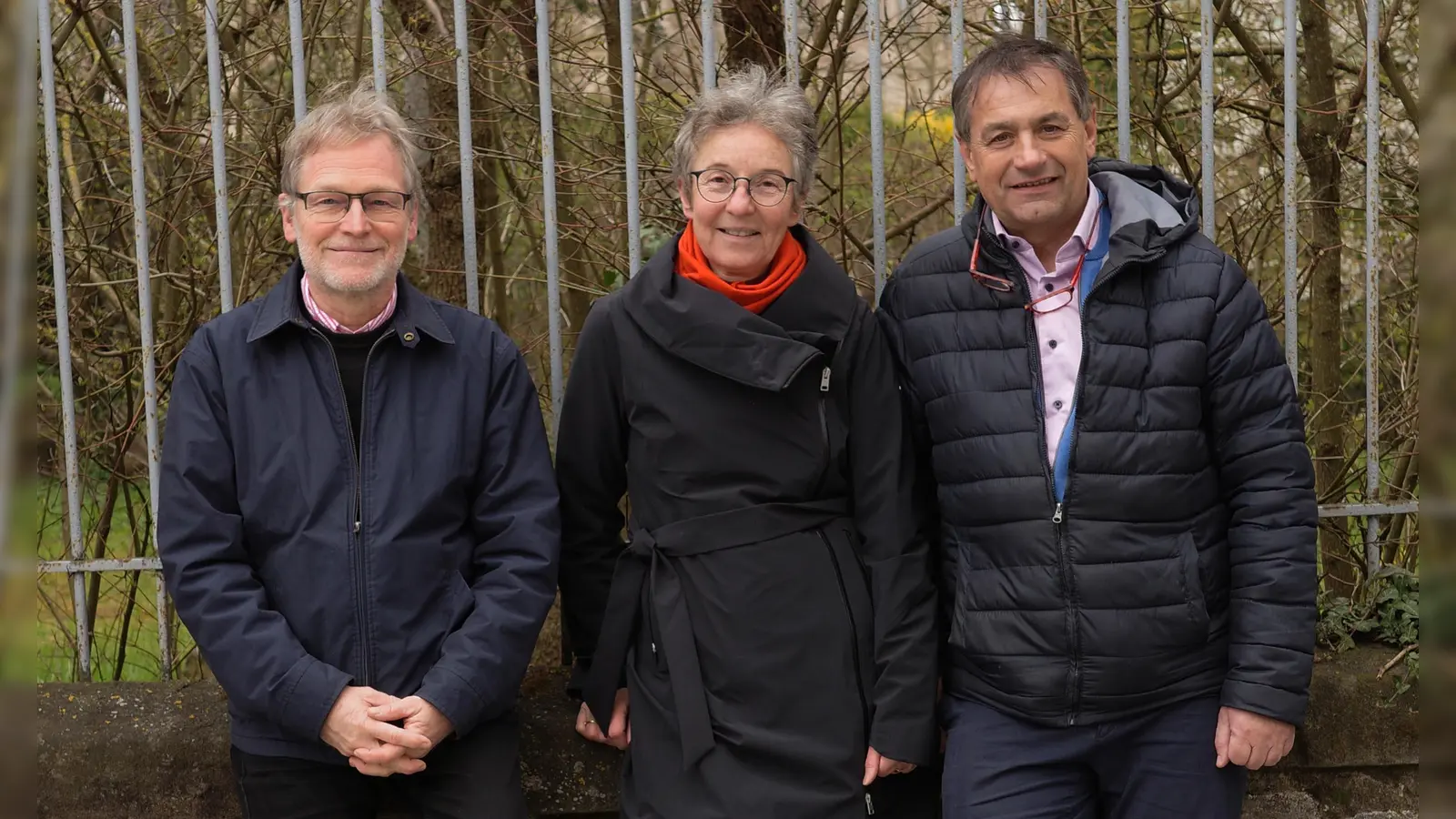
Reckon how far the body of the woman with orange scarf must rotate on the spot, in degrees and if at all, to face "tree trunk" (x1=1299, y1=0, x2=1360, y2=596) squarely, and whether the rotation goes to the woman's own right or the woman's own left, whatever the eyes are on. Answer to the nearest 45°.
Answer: approximately 135° to the woman's own left

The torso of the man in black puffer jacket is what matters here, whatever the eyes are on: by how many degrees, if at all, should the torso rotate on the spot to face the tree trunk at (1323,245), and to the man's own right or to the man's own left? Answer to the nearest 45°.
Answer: approximately 180°

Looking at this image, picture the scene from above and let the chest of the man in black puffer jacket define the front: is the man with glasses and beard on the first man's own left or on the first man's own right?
on the first man's own right

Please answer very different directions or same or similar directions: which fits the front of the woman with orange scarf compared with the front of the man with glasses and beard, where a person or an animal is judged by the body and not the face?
same or similar directions

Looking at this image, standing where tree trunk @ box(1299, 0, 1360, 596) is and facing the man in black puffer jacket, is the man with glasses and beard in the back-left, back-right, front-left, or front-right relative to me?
front-right

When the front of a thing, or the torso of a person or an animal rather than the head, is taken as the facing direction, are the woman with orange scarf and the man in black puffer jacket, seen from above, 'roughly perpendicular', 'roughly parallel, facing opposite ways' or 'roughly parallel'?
roughly parallel

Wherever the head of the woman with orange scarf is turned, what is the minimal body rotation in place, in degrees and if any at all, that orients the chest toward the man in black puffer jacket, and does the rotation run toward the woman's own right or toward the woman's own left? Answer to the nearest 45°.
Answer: approximately 90° to the woman's own left

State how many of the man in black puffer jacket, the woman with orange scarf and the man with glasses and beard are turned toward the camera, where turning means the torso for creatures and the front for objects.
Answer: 3

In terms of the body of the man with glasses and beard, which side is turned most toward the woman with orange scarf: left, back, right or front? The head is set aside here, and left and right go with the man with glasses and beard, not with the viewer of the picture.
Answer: left

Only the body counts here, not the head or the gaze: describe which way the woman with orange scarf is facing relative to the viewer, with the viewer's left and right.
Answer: facing the viewer

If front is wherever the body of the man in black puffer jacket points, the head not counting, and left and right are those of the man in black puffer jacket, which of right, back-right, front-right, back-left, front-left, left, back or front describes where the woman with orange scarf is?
right

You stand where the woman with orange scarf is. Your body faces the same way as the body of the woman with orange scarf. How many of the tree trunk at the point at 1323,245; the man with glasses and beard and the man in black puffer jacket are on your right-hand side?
1
